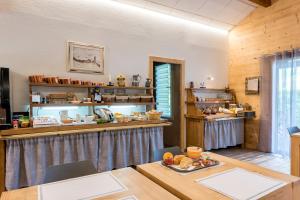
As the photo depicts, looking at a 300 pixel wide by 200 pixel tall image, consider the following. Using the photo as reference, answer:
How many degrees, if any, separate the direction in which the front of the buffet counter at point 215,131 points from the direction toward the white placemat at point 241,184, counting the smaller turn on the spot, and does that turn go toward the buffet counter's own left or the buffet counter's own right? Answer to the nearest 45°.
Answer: approximately 45° to the buffet counter's own right

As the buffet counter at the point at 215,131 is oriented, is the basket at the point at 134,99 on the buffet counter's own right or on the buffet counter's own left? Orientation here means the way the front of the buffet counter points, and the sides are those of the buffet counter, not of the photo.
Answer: on the buffet counter's own right

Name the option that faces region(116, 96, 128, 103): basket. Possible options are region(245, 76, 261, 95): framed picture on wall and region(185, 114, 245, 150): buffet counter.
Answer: the framed picture on wall

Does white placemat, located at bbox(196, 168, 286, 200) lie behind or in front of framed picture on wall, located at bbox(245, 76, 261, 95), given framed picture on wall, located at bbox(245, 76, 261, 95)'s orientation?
in front

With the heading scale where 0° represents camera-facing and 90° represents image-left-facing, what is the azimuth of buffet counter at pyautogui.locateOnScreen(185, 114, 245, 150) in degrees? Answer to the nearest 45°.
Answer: approximately 315°

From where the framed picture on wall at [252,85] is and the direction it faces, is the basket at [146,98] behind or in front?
in front

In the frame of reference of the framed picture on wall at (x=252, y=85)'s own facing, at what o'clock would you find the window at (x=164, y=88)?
The window is roughly at 1 o'clock from the framed picture on wall.

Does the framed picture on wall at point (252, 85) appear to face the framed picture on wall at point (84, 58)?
yes

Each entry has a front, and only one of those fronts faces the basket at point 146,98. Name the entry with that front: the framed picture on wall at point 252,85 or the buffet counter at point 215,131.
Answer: the framed picture on wall

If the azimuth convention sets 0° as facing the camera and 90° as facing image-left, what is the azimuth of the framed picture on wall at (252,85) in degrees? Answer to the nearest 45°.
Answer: approximately 45°

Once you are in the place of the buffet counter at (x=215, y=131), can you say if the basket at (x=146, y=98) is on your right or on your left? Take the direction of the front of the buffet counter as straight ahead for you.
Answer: on your right

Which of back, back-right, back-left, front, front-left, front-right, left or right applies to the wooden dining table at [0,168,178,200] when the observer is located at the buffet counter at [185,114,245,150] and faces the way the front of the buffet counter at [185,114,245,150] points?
front-right

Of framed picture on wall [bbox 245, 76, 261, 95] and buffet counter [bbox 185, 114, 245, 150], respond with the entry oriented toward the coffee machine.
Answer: the framed picture on wall

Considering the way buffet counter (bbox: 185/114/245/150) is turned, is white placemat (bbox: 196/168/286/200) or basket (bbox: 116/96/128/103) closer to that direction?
the white placemat

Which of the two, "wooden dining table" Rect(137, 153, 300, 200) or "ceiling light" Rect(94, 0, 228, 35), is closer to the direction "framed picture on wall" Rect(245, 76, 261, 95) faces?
the ceiling light

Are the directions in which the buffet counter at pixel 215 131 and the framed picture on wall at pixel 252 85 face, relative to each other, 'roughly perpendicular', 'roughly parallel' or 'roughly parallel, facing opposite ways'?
roughly perpendicular

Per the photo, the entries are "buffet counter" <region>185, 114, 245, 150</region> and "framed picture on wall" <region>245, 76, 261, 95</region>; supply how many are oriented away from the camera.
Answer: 0

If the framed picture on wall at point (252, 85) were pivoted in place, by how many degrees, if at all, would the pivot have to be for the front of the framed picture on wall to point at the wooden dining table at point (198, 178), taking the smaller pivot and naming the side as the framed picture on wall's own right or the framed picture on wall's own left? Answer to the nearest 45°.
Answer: approximately 45° to the framed picture on wall's own left

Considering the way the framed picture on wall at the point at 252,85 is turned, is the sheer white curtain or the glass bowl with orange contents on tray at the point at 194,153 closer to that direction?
the glass bowl with orange contents on tray
